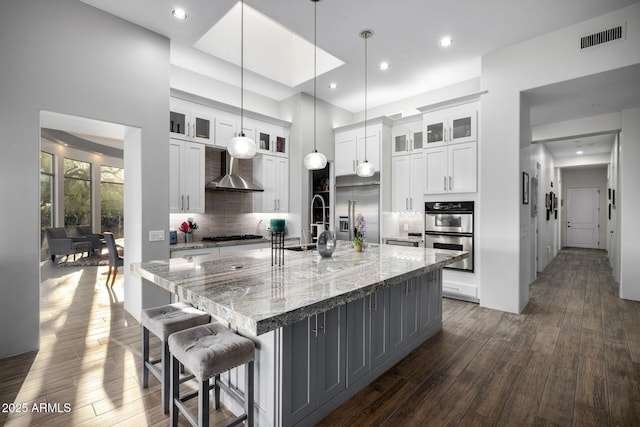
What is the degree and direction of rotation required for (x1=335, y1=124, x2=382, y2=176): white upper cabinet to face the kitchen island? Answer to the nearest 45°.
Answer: approximately 45° to its left

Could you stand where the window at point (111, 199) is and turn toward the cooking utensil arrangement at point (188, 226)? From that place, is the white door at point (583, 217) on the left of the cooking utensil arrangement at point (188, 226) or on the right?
left

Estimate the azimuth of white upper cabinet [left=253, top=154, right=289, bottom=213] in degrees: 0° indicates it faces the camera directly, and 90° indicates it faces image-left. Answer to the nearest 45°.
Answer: approximately 315°

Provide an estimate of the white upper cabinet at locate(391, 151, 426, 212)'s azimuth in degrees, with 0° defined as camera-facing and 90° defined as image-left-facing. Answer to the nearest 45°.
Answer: approximately 45°

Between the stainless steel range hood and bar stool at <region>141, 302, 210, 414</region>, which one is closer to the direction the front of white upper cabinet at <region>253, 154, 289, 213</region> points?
the bar stool
